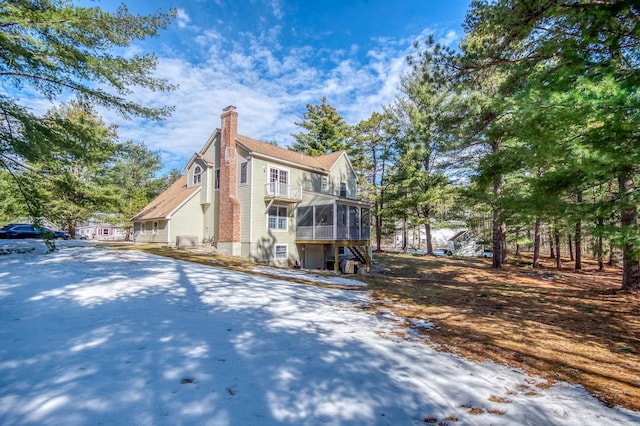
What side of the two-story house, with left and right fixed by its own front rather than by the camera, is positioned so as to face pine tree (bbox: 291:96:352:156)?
right

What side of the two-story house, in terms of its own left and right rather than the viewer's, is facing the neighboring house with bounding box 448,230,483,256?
right

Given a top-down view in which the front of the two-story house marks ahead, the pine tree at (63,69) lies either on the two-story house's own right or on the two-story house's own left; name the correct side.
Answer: on the two-story house's own left

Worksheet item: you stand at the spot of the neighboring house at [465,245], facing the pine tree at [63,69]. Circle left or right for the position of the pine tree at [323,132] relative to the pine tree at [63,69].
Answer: right

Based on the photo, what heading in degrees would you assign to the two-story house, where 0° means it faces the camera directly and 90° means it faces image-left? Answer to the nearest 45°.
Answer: approximately 135°
